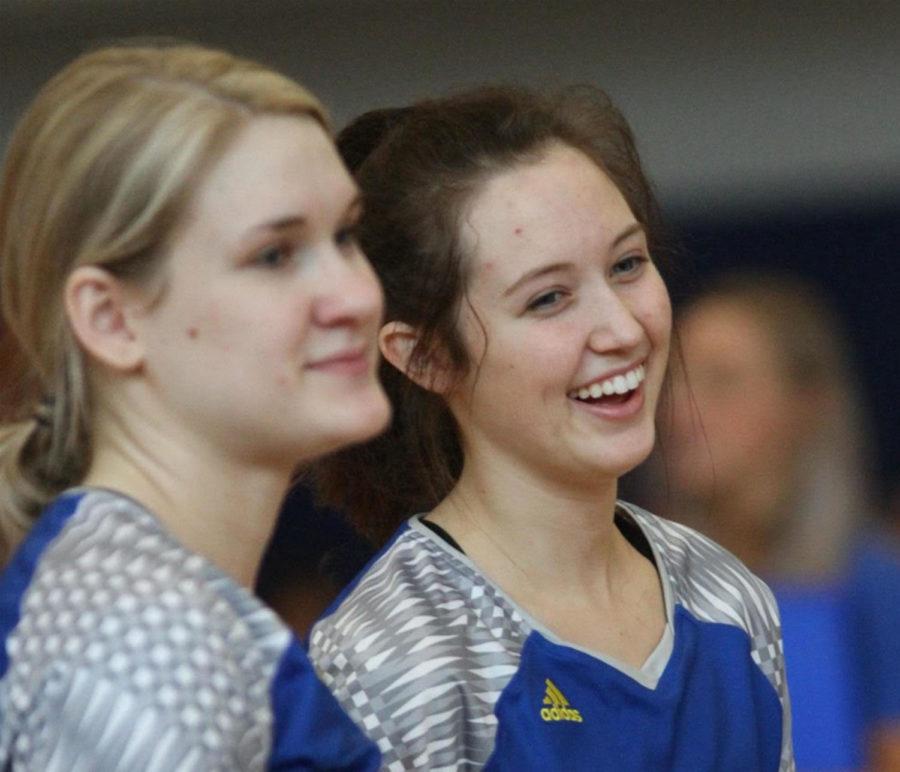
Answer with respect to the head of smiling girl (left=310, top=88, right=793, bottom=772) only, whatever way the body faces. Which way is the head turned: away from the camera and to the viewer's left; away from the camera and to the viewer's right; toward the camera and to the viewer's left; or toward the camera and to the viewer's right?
toward the camera and to the viewer's right

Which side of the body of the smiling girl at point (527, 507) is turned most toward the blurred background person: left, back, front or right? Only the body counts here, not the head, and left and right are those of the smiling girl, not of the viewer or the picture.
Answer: left

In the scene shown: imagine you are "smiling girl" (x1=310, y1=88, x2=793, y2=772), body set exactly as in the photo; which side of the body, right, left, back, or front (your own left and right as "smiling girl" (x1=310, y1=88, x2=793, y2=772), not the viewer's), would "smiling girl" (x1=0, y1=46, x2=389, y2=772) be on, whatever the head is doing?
right

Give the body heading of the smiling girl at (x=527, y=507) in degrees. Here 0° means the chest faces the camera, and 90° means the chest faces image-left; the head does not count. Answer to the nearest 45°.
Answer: approximately 315°
